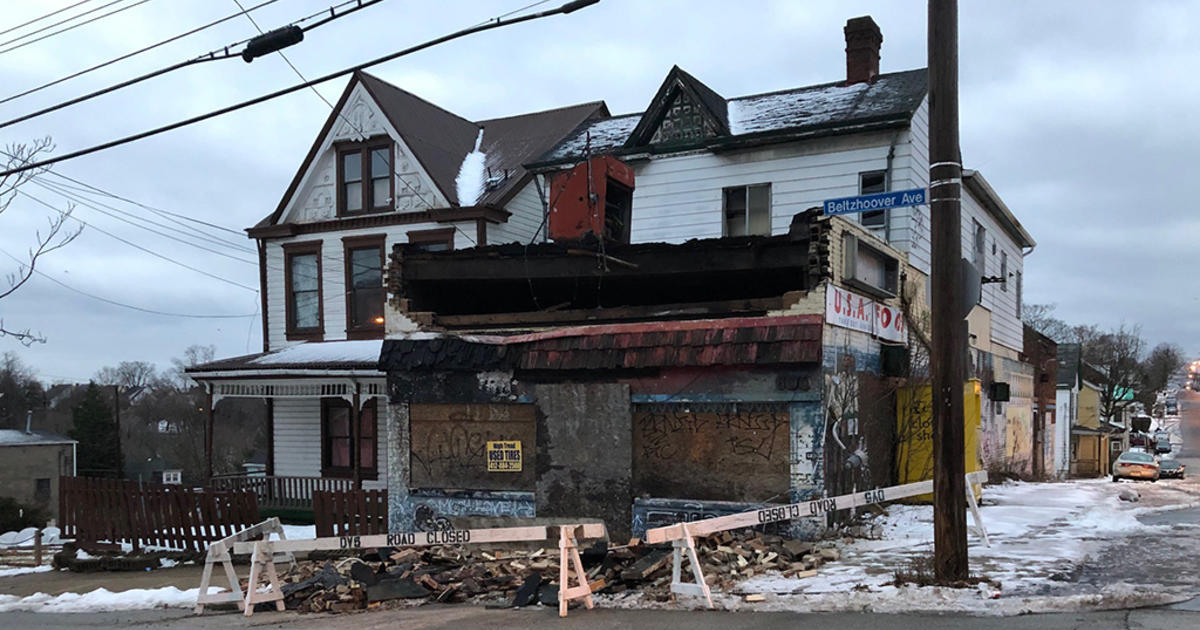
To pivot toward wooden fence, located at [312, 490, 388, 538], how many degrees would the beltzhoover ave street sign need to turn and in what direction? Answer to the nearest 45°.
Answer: approximately 135° to its right

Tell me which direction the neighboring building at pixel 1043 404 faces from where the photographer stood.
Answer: facing the viewer and to the right of the viewer

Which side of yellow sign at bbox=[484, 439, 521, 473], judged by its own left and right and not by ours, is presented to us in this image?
front

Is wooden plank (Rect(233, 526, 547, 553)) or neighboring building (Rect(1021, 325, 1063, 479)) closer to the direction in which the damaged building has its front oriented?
the wooden plank

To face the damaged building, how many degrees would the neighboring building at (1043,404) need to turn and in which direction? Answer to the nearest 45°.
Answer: approximately 45° to its right

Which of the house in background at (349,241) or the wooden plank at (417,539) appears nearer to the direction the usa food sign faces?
the wooden plank

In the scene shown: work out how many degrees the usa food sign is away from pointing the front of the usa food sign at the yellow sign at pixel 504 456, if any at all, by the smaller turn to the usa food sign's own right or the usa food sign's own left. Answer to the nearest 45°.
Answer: approximately 135° to the usa food sign's own right

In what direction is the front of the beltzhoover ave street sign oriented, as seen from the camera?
facing the viewer

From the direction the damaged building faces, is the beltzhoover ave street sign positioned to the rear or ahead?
ahead

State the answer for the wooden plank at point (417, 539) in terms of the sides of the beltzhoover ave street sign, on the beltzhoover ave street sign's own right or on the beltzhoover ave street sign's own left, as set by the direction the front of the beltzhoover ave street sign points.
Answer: on the beltzhoover ave street sign's own right

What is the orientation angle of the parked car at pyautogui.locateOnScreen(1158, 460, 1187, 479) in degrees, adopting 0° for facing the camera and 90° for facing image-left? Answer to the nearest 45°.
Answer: approximately 0°
